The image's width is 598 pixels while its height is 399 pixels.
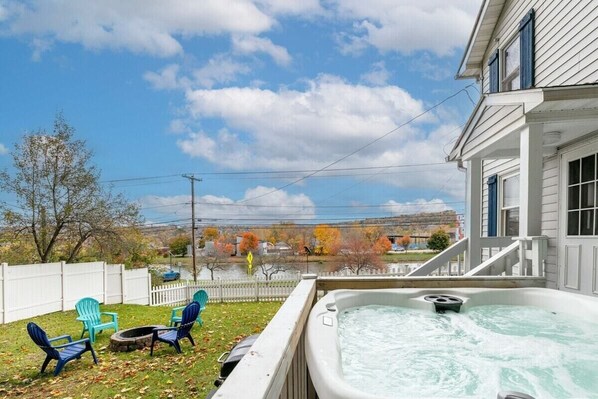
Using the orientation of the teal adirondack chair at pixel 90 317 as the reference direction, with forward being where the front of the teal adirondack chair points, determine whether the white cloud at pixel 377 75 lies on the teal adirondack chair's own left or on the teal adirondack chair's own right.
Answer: on the teal adirondack chair's own left

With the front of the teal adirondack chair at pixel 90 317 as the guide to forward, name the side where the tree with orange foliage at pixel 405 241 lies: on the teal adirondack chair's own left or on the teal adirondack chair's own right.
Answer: on the teal adirondack chair's own left

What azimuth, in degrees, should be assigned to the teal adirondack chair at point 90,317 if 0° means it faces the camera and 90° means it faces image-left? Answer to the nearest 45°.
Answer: approximately 315°

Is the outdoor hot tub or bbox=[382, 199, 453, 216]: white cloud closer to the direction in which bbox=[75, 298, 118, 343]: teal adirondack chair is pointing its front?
the outdoor hot tub

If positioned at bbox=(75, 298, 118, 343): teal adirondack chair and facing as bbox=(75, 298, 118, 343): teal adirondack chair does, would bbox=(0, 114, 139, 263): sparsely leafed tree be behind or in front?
behind

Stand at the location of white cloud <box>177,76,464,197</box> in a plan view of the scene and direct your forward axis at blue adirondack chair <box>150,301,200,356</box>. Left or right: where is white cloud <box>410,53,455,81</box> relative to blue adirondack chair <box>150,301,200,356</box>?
left

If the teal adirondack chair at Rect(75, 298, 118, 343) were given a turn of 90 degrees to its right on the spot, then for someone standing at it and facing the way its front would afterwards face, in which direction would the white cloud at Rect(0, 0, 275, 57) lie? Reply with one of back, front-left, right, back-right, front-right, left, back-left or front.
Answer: back-right

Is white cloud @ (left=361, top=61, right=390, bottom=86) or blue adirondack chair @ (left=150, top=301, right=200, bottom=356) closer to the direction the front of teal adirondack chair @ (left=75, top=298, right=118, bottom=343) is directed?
the blue adirondack chair

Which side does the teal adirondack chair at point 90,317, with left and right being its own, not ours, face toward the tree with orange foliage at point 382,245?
left
